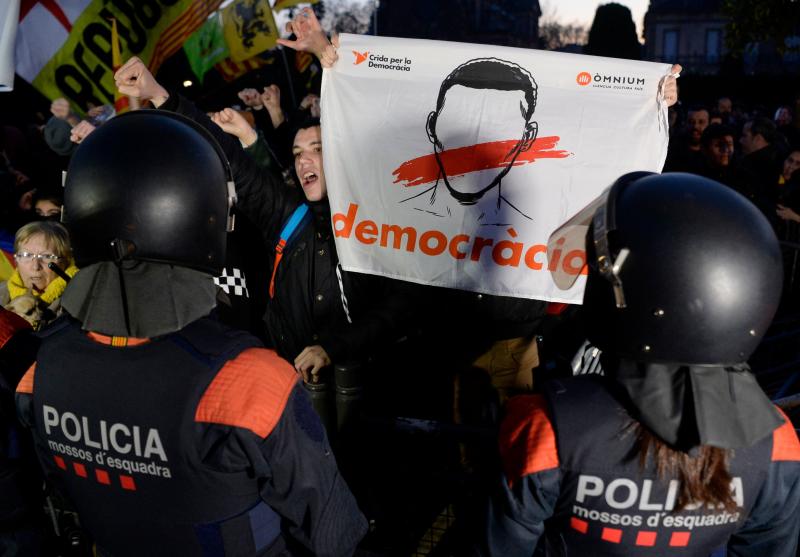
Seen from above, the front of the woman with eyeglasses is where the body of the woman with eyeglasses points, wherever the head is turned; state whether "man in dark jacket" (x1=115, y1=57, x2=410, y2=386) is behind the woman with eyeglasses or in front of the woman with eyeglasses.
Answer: in front

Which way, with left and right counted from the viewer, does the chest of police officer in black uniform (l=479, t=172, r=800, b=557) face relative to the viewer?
facing away from the viewer

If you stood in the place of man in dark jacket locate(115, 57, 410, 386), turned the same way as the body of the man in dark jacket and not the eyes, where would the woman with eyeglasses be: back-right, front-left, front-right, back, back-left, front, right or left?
back-right

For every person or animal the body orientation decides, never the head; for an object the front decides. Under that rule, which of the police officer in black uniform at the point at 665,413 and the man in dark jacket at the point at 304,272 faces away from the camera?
the police officer in black uniform

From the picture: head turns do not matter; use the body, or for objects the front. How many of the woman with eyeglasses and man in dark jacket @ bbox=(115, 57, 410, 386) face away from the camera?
0

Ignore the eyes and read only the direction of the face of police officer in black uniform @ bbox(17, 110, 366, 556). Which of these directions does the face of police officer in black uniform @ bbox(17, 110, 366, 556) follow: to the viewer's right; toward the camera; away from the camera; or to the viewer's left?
away from the camera

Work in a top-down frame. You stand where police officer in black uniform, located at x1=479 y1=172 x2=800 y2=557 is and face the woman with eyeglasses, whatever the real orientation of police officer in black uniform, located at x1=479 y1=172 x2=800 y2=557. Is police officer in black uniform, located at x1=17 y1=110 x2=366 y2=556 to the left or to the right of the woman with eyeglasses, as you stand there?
left

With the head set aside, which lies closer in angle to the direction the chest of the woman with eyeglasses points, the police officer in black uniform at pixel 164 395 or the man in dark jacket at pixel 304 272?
the police officer in black uniform

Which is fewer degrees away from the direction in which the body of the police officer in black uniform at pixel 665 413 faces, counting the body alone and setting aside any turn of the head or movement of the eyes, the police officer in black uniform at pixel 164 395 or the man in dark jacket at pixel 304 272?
the man in dark jacket

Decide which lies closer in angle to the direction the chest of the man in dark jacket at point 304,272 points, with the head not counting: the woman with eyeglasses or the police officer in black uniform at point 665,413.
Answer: the police officer in black uniform

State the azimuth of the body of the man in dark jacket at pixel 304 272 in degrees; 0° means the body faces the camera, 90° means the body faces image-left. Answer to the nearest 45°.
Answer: approximately 0°

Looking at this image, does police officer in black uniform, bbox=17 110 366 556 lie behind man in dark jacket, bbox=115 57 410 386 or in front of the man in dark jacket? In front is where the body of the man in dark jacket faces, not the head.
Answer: in front

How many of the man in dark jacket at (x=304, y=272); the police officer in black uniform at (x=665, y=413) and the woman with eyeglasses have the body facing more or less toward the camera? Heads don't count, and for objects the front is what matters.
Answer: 2
